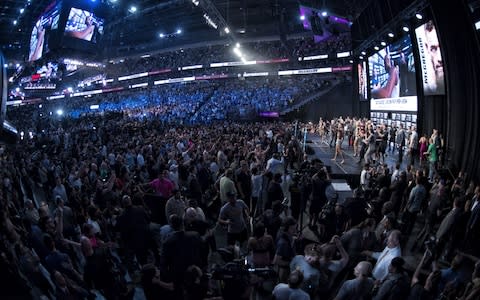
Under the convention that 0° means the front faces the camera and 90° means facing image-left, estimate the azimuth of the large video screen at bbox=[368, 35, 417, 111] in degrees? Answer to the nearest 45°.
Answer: approximately 45°

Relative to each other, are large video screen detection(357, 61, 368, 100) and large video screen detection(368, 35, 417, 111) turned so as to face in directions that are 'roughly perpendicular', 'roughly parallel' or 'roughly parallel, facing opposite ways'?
roughly parallel

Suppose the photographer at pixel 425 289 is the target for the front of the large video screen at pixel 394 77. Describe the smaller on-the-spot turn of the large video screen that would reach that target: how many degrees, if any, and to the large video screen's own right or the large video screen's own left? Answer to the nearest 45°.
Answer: approximately 45° to the large video screen's own left

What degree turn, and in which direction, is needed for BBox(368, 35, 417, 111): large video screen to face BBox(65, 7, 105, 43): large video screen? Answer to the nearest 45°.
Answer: approximately 45° to its right

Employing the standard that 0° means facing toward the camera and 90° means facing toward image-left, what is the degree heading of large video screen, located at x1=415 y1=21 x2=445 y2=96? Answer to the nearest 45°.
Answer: approximately 45°

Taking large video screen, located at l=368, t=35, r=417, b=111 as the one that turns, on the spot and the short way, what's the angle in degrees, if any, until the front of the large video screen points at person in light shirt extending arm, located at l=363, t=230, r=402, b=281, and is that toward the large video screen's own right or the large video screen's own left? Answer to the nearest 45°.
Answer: approximately 45° to the large video screen's own left

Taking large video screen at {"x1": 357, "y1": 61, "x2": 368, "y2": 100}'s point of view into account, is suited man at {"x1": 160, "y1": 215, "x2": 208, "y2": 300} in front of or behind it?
in front

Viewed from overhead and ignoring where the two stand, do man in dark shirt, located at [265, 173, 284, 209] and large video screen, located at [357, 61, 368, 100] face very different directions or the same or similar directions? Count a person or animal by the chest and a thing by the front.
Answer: very different directions

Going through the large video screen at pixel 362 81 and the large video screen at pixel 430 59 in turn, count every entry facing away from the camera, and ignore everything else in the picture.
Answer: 0

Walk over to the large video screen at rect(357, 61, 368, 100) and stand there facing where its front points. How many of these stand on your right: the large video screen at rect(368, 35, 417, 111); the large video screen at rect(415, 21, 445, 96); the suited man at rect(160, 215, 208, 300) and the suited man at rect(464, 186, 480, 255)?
0

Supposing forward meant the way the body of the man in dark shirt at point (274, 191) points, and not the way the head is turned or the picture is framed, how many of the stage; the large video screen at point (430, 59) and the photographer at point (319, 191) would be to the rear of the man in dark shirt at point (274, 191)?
0

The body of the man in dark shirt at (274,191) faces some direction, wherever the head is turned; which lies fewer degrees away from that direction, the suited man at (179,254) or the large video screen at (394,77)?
the large video screen

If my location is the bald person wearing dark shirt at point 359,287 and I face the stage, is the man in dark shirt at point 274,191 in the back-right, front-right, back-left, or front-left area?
front-left

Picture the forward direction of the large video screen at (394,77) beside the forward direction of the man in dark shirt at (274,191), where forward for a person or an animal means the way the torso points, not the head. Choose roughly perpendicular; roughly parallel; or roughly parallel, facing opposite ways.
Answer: roughly parallel, facing opposite ways

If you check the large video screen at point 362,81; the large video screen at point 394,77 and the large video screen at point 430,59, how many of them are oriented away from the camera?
0

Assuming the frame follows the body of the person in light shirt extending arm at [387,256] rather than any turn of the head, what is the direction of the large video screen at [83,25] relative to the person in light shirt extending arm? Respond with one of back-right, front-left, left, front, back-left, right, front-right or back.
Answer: front

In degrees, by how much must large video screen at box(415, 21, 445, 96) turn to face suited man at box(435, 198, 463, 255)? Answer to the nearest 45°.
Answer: approximately 45° to its left

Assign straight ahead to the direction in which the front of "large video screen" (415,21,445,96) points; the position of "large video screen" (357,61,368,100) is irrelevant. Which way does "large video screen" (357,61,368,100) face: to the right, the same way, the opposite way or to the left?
the same way

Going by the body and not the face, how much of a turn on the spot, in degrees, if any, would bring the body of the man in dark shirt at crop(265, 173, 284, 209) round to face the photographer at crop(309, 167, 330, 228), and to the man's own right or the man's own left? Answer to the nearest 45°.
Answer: approximately 45° to the man's own right

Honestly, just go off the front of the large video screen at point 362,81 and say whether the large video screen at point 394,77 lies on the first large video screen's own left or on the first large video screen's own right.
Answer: on the first large video screen's own left

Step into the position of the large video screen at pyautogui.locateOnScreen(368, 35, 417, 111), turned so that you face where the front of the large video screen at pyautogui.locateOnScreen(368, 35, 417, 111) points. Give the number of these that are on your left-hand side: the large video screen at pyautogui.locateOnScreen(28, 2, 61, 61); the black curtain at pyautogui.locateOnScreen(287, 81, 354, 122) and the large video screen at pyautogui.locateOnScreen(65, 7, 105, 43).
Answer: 0
